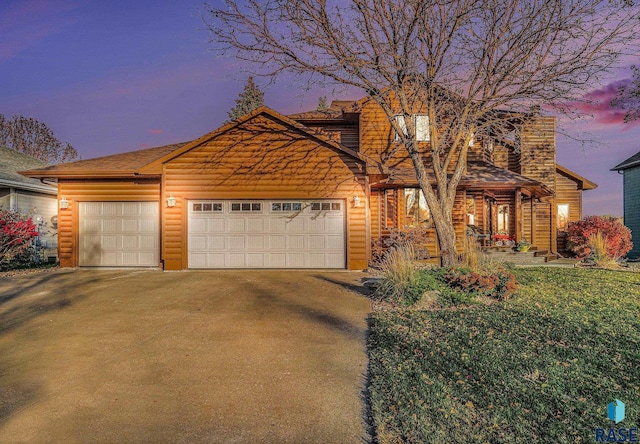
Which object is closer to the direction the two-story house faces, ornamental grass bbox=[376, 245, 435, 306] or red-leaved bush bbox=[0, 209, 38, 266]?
the ornamental grass

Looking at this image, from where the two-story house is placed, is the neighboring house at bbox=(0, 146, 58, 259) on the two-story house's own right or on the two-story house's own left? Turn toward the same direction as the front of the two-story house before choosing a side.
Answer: on the two-story house's own right

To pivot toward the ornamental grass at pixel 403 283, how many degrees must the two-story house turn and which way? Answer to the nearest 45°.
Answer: approximately 45° to its left

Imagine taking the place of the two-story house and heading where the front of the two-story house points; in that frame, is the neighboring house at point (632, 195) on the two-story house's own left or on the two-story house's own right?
on the two-story house's own left

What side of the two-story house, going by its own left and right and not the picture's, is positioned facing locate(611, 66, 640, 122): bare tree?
left

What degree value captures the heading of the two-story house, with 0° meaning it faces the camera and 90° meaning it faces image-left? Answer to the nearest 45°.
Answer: approximately 0°

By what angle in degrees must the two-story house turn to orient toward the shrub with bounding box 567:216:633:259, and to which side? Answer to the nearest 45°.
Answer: approximately 90° to its left

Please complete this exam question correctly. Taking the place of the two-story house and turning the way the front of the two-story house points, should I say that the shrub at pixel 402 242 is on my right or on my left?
on my left

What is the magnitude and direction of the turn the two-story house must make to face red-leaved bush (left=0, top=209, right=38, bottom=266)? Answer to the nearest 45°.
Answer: approximately 90° to its right
